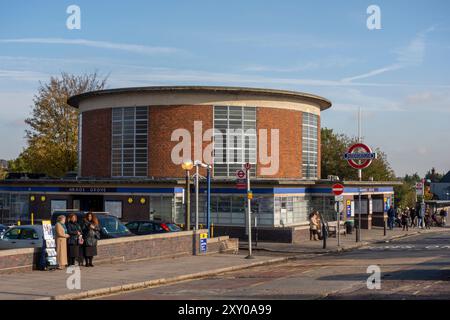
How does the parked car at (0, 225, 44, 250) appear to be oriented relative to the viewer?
to the viewer's left

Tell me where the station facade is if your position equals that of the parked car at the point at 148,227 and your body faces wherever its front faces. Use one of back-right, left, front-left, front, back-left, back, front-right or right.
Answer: right

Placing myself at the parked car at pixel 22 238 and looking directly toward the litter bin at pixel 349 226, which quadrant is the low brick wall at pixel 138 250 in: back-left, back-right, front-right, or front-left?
front-right

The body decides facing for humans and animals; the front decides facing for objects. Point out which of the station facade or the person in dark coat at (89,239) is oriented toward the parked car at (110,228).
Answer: the station facade

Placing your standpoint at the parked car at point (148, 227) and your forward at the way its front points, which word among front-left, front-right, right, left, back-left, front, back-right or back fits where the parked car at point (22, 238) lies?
front-left

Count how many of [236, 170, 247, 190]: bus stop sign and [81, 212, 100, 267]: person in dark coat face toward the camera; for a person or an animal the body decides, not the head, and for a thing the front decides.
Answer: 2

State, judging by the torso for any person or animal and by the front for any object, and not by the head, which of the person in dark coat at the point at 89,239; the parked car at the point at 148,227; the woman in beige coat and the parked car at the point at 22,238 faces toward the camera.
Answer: the person in dark coat

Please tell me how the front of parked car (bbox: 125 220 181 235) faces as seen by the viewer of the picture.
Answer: facing to the left of the viewer

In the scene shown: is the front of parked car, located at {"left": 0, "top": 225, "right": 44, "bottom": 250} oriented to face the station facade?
no

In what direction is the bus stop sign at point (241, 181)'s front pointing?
toward the camera

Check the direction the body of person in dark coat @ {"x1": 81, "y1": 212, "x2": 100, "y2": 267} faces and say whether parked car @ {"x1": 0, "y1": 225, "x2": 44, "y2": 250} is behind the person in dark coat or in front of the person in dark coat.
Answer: behind

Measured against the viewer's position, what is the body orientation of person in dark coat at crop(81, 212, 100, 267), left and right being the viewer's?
facing the viewer

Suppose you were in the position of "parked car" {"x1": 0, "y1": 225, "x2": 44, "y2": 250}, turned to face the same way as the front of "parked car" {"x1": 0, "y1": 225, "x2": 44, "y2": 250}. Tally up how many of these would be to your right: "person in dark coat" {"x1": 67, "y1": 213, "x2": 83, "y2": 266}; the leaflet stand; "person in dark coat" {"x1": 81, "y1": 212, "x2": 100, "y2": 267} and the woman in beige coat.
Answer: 0
